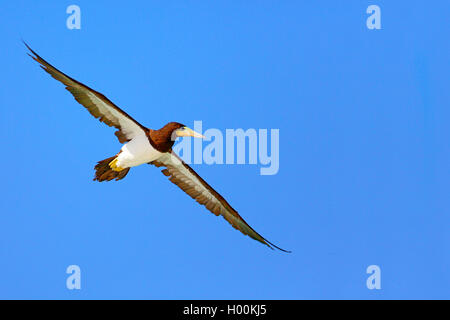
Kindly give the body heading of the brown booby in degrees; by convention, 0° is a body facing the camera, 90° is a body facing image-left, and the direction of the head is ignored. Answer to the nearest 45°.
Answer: approximately 270°
